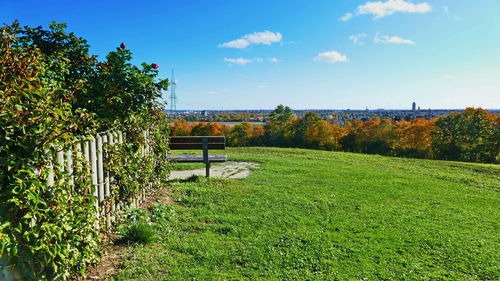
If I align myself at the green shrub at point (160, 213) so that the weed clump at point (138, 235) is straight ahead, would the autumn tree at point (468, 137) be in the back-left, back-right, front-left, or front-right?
back-left

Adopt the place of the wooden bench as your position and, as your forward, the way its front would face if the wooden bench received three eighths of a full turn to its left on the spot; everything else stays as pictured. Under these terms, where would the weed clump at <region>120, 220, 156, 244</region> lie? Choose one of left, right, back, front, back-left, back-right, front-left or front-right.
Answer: front-left

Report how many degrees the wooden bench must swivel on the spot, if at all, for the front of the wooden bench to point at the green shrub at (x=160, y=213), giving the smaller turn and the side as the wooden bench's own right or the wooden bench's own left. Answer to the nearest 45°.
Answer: approximately 180°

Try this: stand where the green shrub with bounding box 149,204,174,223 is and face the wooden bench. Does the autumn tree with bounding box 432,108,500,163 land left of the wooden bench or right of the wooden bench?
right

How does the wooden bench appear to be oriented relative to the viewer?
away from the camera

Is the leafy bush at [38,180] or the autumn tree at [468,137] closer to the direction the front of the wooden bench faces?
the autumn tree

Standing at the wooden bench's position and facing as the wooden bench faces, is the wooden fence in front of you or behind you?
behind

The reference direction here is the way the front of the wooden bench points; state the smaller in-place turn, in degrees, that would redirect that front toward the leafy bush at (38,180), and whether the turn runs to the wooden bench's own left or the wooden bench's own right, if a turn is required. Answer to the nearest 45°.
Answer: approximately 180°

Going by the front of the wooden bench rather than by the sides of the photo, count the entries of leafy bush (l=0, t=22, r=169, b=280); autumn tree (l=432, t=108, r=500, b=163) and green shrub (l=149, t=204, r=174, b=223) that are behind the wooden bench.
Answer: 2

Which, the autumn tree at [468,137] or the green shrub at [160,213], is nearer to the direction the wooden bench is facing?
the autumn tree
